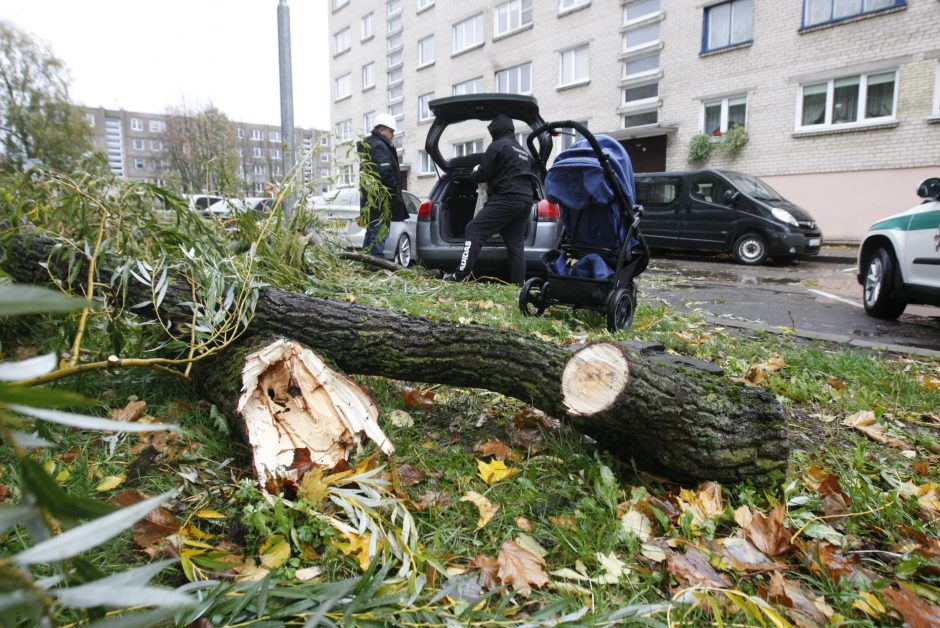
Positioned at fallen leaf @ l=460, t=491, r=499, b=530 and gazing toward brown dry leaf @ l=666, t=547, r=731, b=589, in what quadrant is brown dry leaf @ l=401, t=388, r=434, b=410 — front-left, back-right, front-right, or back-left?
back-left

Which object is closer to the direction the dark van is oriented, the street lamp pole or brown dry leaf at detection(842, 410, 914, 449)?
the brown dry leaf

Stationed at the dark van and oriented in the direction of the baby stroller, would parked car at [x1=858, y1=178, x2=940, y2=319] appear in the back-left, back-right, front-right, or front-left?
front-left

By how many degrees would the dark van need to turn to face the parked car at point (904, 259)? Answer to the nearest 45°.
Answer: approximately 45° to its right

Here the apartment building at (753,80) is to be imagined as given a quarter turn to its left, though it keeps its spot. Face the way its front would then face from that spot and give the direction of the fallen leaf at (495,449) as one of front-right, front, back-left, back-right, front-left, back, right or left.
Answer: front-right

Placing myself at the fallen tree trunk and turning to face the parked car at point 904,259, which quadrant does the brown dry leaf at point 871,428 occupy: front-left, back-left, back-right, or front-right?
front-right

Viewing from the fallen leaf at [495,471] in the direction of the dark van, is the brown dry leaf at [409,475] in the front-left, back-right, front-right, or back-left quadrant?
back-left

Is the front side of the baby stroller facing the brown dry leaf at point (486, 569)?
no

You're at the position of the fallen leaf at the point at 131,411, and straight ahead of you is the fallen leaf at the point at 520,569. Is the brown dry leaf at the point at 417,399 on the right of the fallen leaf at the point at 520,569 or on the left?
left

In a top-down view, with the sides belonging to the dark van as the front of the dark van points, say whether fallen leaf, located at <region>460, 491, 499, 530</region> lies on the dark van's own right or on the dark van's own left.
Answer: on the dark van's own right

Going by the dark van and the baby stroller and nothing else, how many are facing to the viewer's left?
0

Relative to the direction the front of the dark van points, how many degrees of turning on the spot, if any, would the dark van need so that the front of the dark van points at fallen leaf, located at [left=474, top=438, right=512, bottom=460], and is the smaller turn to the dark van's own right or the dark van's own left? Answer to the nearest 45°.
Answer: approximately 45° to the dark van's own right

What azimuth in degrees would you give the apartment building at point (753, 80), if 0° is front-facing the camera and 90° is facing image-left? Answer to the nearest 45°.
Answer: approximately 45°

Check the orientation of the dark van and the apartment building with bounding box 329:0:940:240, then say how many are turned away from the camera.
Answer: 0

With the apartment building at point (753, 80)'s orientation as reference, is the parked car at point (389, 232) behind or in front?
in front

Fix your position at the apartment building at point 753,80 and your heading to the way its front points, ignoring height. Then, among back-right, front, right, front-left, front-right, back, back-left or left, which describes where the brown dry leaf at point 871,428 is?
front-left

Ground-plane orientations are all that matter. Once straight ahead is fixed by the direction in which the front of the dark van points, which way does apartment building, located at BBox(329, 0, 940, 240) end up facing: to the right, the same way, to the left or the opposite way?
to the right

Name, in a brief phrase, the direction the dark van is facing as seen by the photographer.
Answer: facing the viewer and to the right of the viewer

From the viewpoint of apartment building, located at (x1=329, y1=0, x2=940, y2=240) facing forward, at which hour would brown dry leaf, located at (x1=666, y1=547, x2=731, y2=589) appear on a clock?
The brown dry leaf is roughly at 11 o'clock from the apartment building.
